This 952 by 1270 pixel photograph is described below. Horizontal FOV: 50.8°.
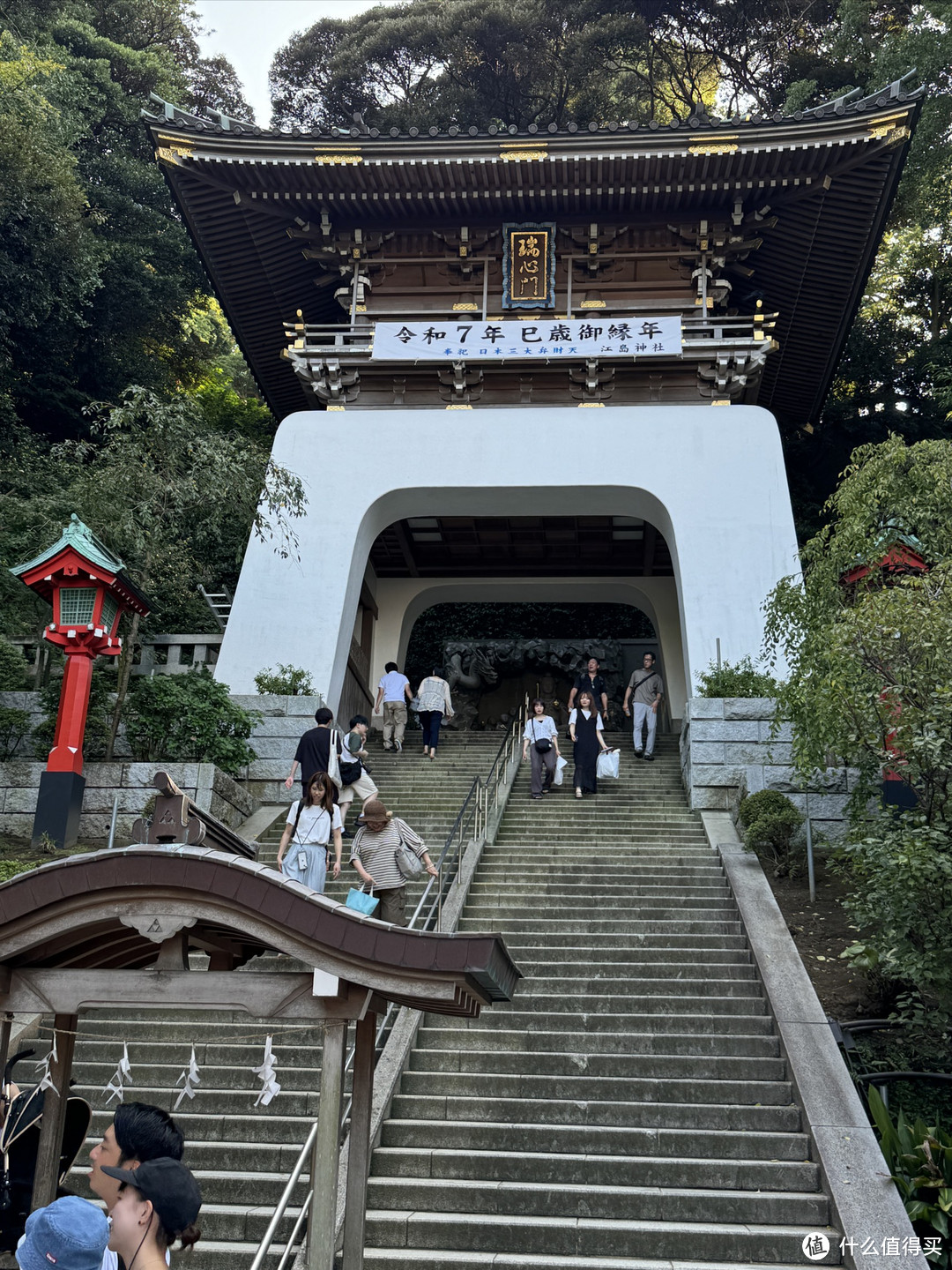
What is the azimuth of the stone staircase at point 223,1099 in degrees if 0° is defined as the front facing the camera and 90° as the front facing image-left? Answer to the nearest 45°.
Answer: approximately 0°

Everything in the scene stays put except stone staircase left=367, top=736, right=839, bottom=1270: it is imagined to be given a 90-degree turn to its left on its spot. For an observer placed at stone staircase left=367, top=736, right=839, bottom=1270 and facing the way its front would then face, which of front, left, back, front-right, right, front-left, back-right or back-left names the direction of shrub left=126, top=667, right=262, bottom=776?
back-left

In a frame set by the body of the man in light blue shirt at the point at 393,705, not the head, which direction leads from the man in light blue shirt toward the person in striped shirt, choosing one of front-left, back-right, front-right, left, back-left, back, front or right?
back

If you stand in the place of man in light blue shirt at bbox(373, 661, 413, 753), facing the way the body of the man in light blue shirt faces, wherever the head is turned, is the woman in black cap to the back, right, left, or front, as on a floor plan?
back

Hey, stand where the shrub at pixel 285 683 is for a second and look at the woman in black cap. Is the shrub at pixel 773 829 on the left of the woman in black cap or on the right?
left
